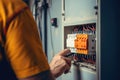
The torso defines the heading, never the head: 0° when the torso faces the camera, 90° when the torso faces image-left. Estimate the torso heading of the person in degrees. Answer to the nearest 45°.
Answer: approximately 225°

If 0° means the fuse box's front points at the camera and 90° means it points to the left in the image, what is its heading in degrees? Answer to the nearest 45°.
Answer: approximately 45°

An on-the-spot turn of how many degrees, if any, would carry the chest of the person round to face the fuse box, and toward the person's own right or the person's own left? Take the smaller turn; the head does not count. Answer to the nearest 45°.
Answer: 0° — they already face it

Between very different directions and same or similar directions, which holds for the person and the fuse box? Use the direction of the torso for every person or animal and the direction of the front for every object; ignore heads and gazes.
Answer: very different directions
